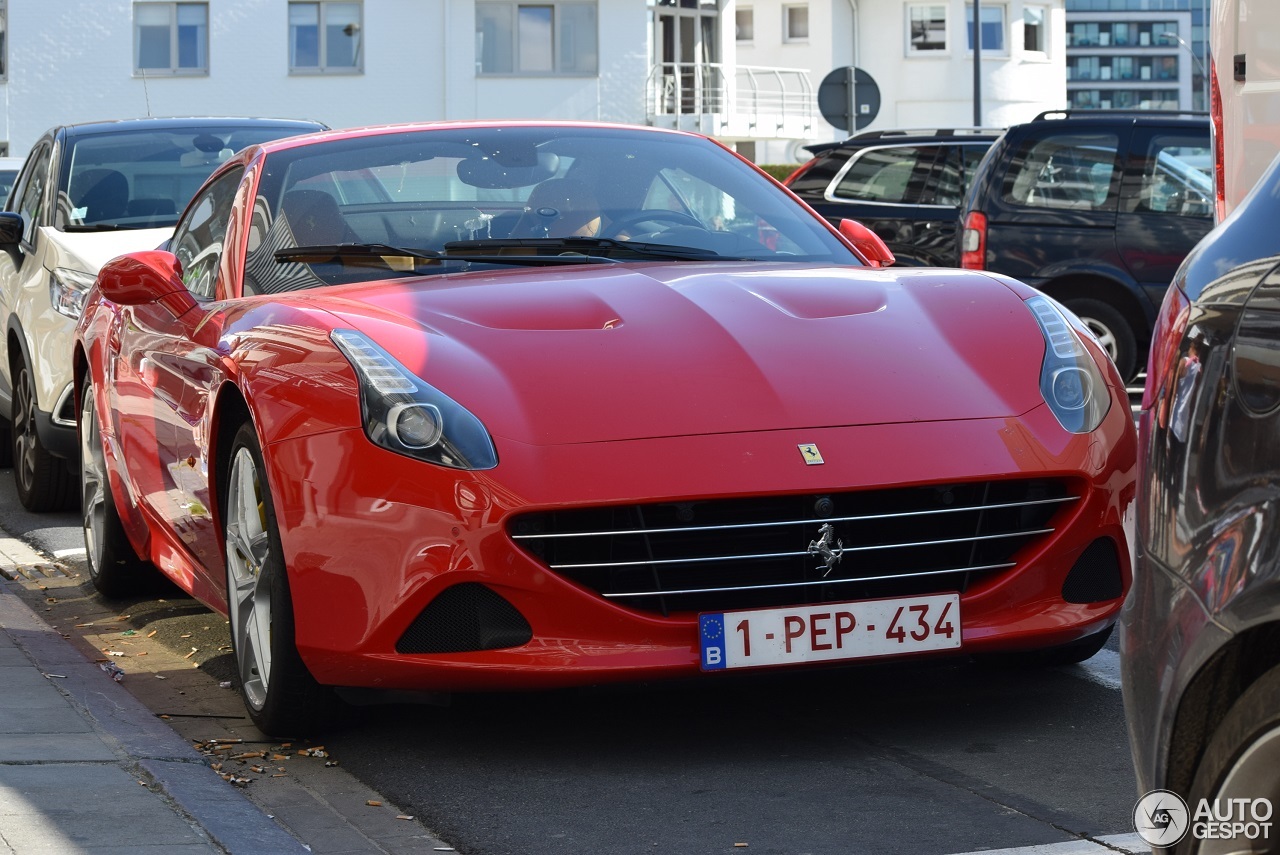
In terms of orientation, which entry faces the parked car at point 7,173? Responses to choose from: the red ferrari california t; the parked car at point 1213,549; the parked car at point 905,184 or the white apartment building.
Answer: the white apartment building

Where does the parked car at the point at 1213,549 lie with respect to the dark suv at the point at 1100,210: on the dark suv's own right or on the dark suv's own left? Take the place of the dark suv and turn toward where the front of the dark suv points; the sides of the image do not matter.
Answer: on the dark suv's own right

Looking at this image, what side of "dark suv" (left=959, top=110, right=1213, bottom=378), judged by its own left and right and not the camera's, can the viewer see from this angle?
right

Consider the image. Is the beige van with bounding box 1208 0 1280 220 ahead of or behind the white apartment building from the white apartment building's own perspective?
ahead

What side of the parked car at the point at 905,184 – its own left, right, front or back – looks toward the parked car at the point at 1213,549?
right
